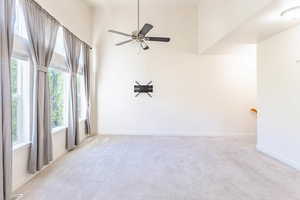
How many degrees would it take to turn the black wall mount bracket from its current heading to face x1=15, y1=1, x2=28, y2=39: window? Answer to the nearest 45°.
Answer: approximately 45° to its right

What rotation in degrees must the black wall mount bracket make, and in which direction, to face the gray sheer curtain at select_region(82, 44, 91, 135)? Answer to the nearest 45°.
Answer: approximately 90° to its right

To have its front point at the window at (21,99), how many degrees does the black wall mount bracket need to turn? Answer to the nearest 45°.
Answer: approximately 45° to its right

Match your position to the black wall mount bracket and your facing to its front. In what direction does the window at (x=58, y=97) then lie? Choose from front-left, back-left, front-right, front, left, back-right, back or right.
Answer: front-right

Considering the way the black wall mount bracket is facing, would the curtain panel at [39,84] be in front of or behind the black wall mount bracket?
in front

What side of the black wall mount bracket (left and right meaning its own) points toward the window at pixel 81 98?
right

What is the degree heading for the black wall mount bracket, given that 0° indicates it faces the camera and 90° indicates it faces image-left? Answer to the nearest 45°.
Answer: approximately 0°

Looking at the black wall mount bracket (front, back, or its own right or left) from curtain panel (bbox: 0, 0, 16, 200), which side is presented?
front
